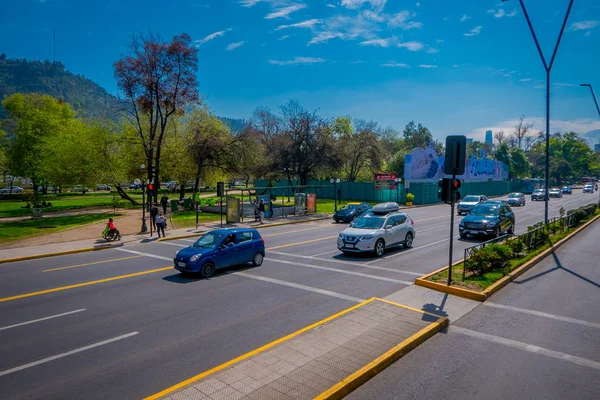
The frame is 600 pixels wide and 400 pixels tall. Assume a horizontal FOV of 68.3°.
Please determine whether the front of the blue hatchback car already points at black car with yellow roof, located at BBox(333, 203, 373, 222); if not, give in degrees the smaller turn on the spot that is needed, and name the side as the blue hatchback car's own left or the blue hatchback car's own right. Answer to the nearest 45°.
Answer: approximately 180°

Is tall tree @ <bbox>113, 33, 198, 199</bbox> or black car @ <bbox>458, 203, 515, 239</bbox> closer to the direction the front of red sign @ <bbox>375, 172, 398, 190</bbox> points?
the black car

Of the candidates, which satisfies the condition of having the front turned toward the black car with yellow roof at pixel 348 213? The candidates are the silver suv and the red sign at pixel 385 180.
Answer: the red sign

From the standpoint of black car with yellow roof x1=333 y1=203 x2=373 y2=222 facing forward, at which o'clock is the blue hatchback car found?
The blue hatchback car is roughly at 11 o'clock from the black car with yellow roof.

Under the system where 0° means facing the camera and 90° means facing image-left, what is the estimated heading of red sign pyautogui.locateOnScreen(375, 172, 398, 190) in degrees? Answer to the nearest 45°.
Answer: approximately 0°

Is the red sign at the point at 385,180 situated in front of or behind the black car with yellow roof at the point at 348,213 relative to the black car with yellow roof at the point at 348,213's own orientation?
behind

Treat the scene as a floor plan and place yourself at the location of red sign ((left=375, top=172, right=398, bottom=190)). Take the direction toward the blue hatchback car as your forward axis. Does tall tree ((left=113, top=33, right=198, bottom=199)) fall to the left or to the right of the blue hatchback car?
right

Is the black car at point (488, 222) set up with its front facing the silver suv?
yes

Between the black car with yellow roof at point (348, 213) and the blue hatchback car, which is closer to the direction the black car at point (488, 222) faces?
the blue hatchback car

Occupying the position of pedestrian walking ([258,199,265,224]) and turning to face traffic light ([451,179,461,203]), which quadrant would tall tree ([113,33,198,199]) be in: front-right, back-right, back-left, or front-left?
back-right
